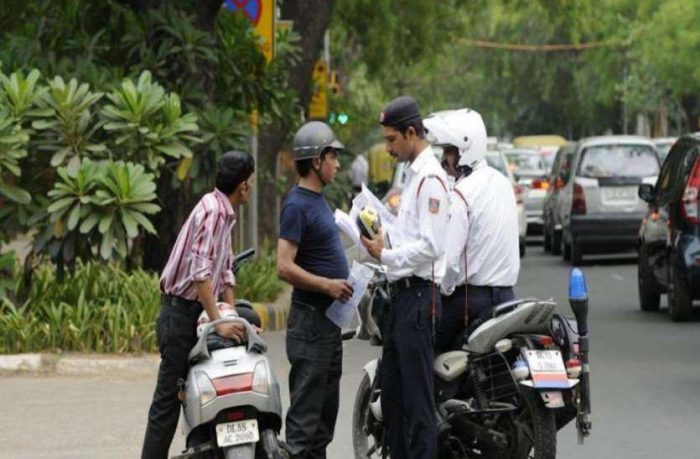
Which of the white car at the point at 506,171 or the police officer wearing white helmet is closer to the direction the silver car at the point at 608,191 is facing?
the white car

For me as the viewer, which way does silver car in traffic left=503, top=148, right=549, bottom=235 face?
facing away from the viewer

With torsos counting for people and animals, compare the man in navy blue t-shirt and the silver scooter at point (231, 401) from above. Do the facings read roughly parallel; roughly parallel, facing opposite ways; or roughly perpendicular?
roughly perpendicular

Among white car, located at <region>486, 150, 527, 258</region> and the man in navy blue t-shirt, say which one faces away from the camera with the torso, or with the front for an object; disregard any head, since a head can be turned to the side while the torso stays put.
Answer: the white car

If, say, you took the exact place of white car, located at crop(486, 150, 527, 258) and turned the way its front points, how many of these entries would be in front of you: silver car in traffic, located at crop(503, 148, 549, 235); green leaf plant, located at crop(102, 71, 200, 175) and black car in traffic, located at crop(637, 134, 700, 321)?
1

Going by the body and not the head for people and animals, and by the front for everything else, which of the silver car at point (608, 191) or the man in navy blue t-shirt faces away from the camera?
the silver car

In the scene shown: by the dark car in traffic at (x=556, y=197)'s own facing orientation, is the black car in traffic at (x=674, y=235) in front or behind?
behind

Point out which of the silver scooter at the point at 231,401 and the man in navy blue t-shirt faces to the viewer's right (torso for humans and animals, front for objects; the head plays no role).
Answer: the man in navy blue t-shirt

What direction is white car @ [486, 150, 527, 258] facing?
away from the camera

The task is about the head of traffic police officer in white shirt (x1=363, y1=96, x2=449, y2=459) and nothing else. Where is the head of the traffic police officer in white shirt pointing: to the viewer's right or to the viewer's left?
to the viewer's left

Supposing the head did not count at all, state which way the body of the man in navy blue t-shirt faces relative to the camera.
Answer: to the viewer's right

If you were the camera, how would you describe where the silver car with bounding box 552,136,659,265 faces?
facing away from the viewer

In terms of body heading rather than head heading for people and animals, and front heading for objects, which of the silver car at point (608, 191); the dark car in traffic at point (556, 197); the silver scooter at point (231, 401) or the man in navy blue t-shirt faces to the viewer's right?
the man in navy blue t-shirt

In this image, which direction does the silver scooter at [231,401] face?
away from the camera

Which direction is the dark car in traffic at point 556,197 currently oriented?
away from the camera
